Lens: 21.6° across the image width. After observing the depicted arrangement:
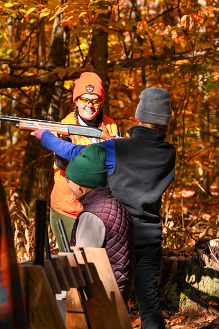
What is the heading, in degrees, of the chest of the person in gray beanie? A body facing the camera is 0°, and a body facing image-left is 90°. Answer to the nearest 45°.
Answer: approximately 135°

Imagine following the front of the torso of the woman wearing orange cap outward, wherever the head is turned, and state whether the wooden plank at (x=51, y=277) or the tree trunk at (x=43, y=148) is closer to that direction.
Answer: the wooden plank

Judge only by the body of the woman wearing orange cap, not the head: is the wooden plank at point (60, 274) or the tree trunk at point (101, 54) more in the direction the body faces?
the wooden plank

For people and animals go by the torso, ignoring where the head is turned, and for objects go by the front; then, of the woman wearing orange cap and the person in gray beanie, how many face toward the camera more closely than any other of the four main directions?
1

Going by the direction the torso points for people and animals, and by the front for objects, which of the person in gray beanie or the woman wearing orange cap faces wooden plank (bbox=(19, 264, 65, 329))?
the woman wearing orange cap

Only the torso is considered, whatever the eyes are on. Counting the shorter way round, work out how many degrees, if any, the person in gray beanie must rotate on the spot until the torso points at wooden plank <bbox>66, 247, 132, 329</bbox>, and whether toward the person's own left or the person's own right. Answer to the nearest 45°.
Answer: approximately 135° to the person's own left

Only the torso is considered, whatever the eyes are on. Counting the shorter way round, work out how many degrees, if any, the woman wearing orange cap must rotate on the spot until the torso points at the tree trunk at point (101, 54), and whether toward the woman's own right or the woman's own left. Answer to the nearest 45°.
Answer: approximately 180°

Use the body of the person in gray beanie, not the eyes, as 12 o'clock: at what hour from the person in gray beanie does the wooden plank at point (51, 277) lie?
The wooden plank is roughly at 8 o'clock from the person in gray beanie.

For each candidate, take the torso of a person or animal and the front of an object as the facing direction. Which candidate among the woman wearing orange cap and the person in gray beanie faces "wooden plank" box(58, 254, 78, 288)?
the woman wearing orange cap

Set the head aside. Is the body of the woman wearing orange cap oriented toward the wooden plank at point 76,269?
yes

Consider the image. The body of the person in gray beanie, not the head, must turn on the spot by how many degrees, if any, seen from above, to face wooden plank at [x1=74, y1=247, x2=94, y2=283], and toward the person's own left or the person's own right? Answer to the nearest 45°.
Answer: approximately 135° to the person's own left

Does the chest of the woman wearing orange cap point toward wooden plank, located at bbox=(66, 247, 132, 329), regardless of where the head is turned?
yes

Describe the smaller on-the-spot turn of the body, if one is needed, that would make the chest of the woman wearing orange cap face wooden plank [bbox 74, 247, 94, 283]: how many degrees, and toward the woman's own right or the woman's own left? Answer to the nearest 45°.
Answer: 0° — they already face it

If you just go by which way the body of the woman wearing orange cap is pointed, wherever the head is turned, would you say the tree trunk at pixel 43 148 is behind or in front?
behind
